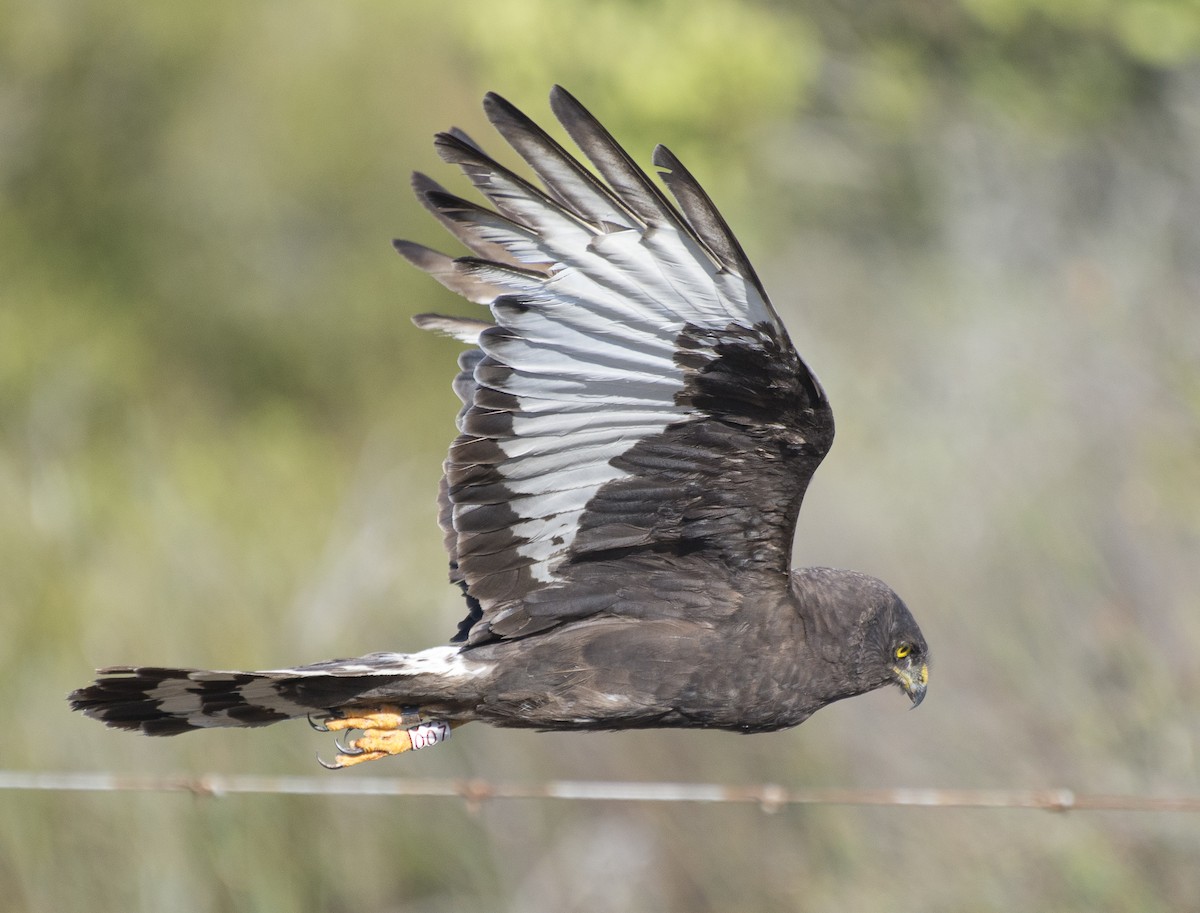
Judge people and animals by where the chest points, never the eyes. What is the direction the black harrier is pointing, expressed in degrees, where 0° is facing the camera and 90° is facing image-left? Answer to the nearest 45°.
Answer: approximately 270°
